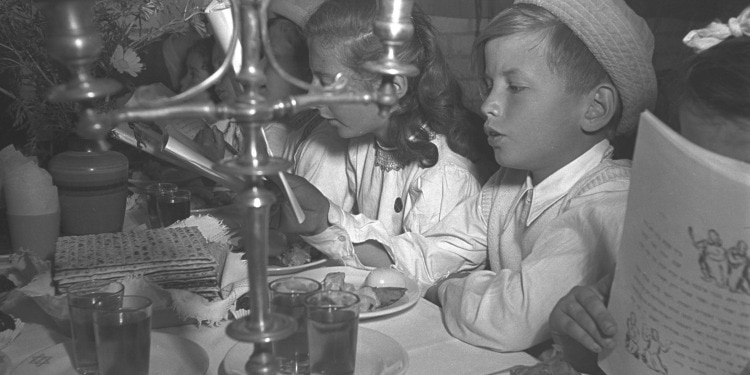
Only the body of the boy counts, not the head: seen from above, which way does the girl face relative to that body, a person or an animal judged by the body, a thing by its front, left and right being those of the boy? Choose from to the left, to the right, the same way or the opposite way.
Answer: the same way

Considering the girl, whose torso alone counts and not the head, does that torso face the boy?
no

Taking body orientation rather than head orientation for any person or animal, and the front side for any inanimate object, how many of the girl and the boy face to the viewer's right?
0

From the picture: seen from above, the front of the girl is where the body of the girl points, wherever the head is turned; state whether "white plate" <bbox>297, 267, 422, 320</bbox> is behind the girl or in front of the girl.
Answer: in front

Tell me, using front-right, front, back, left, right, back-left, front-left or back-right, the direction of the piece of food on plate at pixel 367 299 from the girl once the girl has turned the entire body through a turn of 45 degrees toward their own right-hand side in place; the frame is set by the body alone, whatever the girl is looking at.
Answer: left

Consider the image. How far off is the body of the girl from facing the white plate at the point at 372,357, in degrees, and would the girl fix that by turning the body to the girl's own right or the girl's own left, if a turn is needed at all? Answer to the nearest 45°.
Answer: approximately 45° to the girl's own left

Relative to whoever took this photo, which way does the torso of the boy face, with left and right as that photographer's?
facing the viewer and to the left of the viewer

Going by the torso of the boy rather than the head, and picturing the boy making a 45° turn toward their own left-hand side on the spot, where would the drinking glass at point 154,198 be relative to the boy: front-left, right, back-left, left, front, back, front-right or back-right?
right

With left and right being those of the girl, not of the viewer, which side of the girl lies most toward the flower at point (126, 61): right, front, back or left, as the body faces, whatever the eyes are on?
front

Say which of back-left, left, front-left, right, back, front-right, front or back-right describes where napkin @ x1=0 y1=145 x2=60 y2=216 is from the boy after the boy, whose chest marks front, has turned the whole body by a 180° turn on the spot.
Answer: back-left

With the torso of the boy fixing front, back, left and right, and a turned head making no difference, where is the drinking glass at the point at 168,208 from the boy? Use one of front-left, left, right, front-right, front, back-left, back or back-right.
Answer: front-right

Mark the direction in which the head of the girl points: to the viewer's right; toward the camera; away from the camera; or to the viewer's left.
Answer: to the viewer's left

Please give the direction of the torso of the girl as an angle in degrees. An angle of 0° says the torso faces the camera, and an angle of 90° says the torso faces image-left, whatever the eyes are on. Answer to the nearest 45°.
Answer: approximately 45°

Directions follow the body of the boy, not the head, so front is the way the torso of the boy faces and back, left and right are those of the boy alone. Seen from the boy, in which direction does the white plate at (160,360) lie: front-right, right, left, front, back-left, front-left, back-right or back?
front
